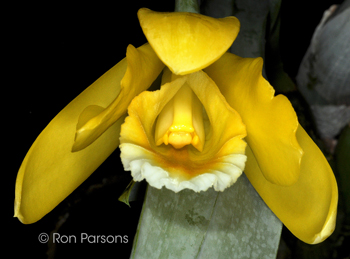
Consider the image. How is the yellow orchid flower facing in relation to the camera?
toward the camera
